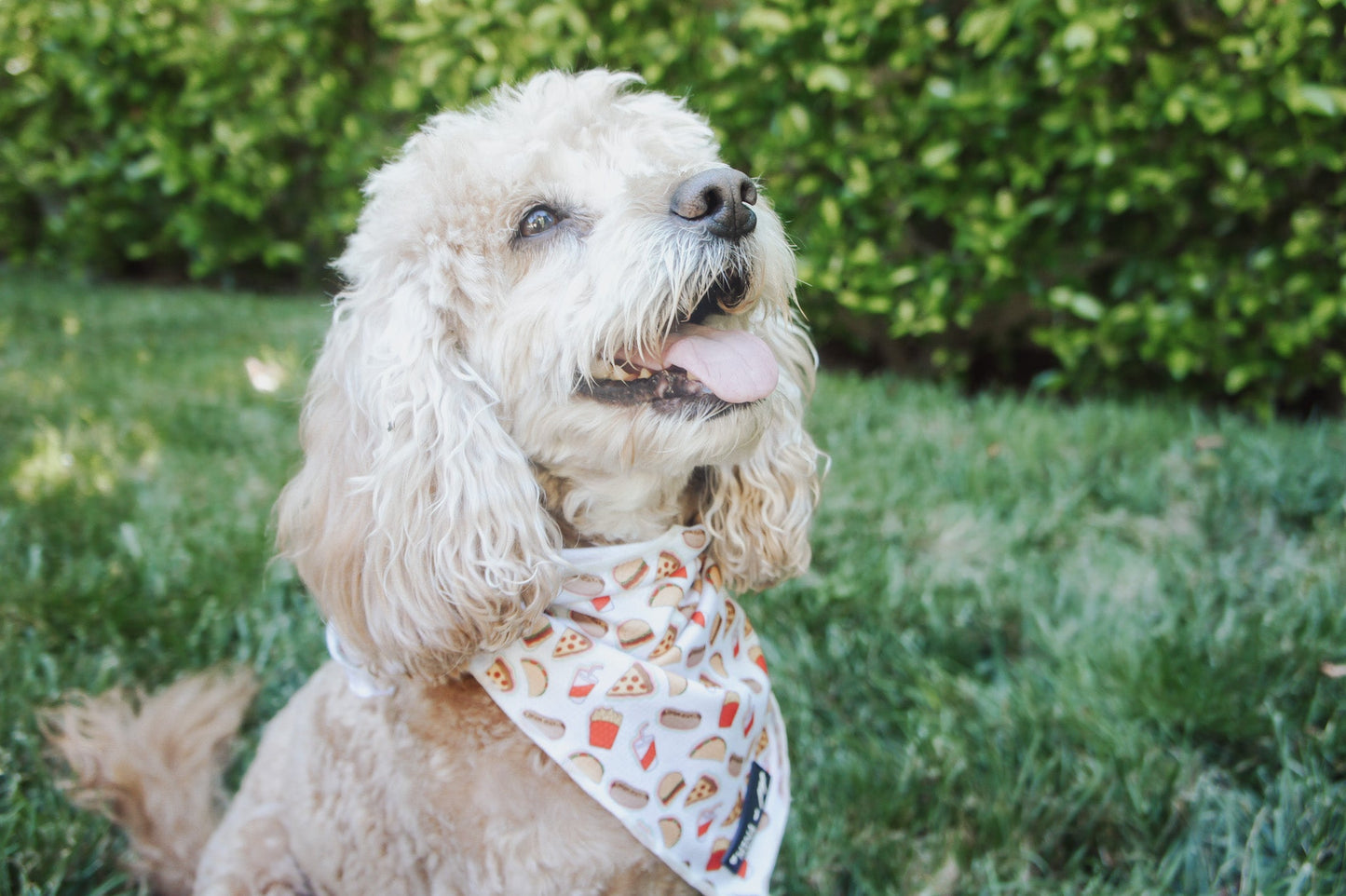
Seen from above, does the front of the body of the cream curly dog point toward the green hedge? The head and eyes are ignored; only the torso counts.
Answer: no

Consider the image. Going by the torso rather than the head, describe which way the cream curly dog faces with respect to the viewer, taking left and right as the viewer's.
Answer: facing the viewer and to the right of the viewer
